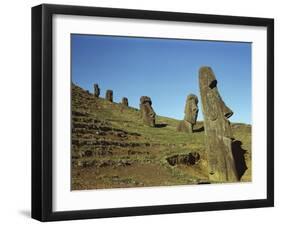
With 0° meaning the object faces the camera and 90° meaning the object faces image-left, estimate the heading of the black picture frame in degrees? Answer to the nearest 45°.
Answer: approximately 315°
